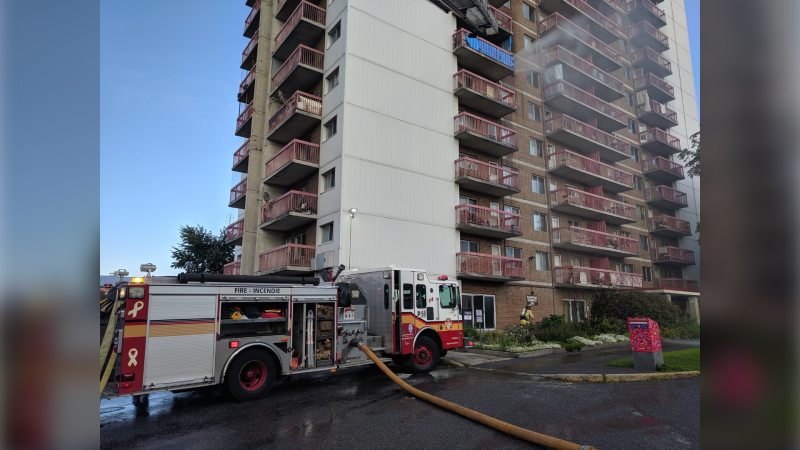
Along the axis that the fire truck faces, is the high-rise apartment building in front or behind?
in front

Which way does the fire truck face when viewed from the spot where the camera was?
facing away from the viewer and to the right of the viewer
